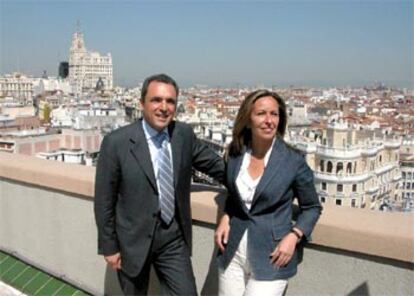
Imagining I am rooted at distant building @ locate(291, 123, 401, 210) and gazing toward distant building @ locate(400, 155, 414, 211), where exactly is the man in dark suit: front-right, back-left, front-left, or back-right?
back-right

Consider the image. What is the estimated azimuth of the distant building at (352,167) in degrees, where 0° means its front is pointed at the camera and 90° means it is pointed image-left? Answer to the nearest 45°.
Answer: approximately 0°

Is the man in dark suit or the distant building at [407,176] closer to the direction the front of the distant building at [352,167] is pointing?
the man in dark suit

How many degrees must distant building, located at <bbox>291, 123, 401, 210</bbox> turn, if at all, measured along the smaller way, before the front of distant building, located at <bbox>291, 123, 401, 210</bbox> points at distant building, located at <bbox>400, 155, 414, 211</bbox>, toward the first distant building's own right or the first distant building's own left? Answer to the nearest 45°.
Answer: approximately 135° to the first distant building's own left

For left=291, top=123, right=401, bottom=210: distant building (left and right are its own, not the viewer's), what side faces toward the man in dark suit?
front

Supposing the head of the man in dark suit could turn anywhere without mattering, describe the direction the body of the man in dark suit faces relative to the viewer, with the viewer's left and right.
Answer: facing the viewer and to the right of the viewer

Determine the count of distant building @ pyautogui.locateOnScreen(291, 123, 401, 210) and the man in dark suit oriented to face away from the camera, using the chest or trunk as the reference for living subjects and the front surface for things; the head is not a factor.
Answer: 0
